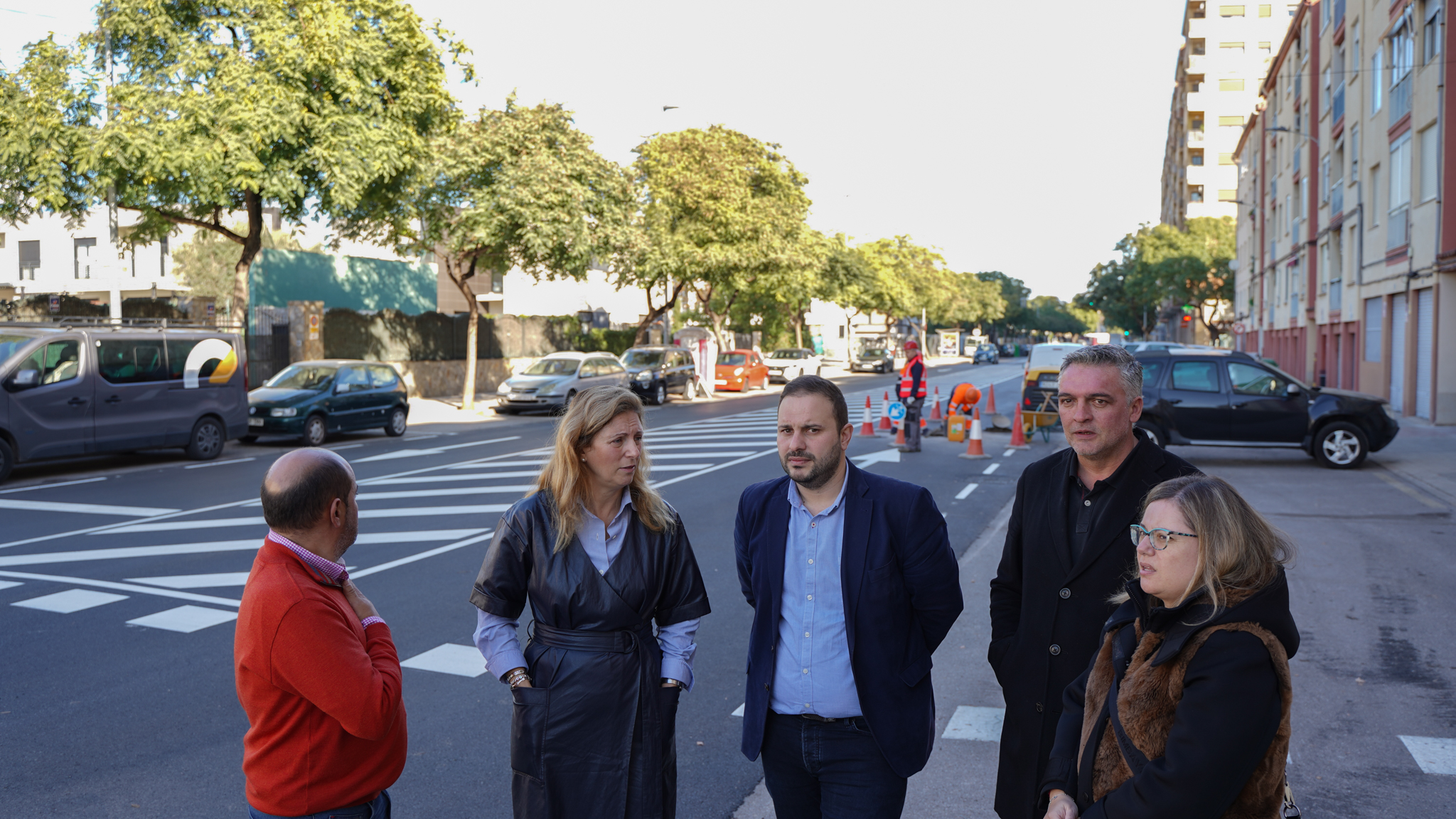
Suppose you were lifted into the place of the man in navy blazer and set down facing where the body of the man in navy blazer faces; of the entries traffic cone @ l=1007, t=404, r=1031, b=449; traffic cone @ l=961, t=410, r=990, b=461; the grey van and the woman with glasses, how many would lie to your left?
1

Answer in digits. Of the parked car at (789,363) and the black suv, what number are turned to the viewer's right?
1

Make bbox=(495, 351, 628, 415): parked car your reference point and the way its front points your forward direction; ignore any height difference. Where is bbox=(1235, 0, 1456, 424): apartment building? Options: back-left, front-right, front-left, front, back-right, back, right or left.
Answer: back-left

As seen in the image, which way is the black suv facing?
to the viewer's right

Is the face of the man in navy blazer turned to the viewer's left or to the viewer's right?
to the viewer's left

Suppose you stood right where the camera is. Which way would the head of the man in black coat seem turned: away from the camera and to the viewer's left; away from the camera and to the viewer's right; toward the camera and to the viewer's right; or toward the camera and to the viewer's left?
toward the camera and to the viewer's left

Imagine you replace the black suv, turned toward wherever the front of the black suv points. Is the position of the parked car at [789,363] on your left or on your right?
on your left

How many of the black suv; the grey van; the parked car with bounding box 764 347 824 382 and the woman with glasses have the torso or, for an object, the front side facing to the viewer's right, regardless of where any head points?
1
